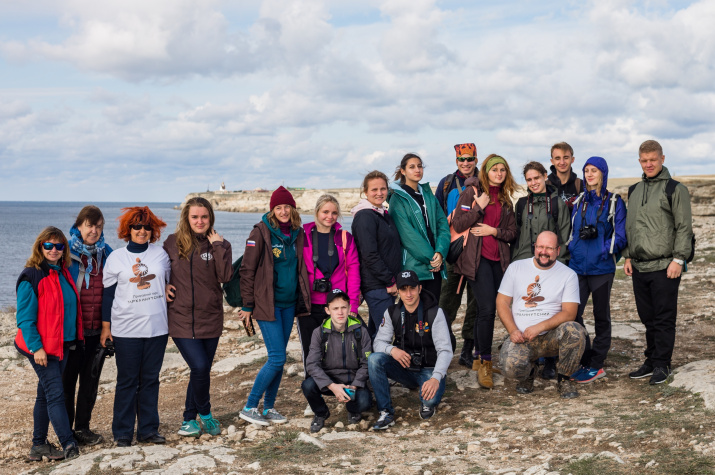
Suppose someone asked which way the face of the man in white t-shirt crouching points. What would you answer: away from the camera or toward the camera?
toward the camera

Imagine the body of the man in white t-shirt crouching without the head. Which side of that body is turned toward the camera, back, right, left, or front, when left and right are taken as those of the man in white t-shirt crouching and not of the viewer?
front

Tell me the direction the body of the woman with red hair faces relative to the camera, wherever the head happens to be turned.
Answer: toward the camera

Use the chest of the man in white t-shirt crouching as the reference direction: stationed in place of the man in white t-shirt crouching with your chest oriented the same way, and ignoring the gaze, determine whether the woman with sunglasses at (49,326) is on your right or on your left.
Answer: on your right

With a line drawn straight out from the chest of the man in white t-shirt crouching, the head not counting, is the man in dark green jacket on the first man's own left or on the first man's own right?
on the first man's own left

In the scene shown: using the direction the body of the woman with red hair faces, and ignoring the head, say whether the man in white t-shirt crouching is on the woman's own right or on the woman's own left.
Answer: on the woman's own left

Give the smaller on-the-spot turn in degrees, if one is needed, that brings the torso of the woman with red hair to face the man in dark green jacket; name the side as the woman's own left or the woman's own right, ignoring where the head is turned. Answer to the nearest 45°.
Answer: approximately 90° to the woman's own left

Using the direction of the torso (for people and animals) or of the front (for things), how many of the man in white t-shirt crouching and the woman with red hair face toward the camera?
2

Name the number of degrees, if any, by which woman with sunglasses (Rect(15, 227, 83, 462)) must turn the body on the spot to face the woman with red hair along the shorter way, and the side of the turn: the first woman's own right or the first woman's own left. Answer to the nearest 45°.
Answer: approximately 45° to the first woman's own left
